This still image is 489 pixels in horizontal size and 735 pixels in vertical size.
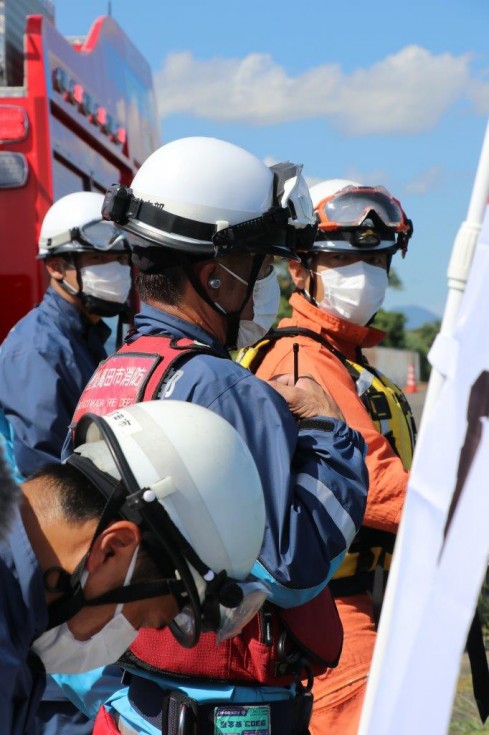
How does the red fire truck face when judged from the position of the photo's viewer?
facing away from the viewer and to the right of the viewer

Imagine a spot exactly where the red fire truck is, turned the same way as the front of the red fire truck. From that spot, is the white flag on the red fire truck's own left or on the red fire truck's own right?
on the red fire truck's own right
